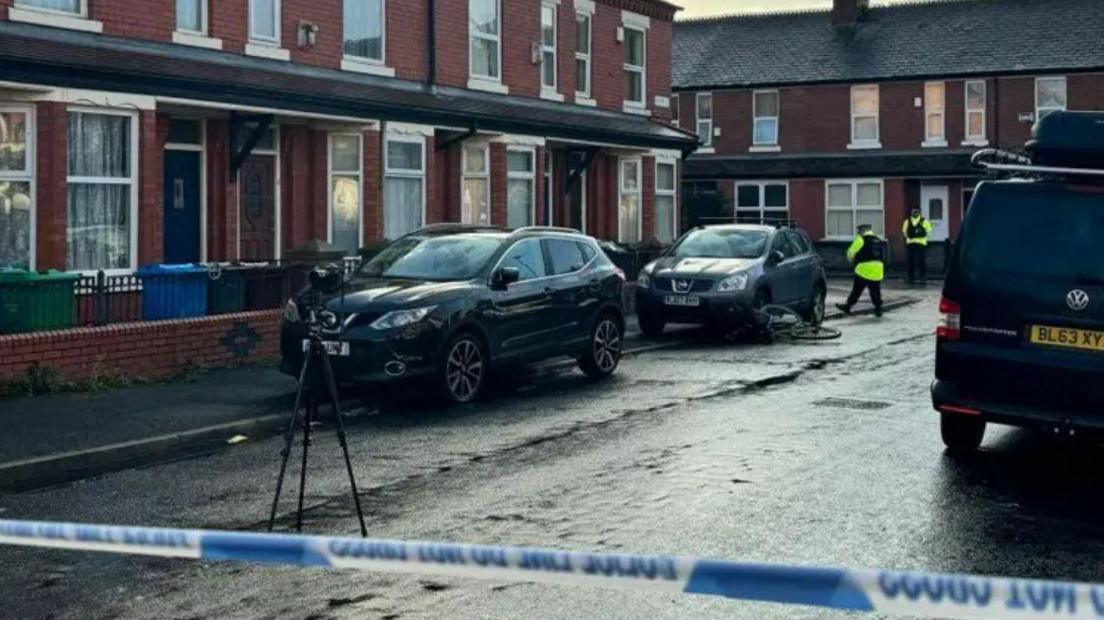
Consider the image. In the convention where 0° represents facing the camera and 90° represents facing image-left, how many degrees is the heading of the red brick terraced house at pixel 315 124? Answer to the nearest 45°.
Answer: approximately 315°

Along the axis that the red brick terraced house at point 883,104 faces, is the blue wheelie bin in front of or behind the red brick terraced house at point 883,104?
in front

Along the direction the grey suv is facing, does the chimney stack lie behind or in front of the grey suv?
behind

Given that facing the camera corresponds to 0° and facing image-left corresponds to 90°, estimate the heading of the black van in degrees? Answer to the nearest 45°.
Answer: approximately 180°

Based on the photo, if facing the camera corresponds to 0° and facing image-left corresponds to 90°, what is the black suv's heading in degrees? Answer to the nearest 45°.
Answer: approximately 45°

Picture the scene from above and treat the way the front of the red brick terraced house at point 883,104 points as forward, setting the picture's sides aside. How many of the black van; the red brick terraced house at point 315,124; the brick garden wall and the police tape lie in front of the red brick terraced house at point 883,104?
4

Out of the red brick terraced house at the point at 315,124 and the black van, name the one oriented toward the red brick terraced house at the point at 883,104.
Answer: the black van

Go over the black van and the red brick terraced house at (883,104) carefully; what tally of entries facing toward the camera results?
1

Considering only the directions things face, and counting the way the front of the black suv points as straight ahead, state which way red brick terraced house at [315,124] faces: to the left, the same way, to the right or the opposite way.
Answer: to the left

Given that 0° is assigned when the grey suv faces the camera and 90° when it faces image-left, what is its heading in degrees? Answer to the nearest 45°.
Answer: approximately 45°

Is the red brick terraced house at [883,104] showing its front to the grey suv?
yes

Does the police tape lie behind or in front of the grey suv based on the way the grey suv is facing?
in front

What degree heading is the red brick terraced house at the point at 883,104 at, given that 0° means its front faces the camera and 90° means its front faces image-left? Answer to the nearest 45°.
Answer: approximately 0°

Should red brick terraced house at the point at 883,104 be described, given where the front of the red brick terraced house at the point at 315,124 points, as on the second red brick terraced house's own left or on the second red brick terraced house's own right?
on the second red brick terraced house's own left

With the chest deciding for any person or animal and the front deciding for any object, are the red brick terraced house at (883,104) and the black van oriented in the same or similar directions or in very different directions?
very different directions

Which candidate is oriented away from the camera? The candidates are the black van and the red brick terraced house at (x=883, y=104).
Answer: the black van

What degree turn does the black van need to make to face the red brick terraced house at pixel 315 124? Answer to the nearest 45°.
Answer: approximately 45° to its left
